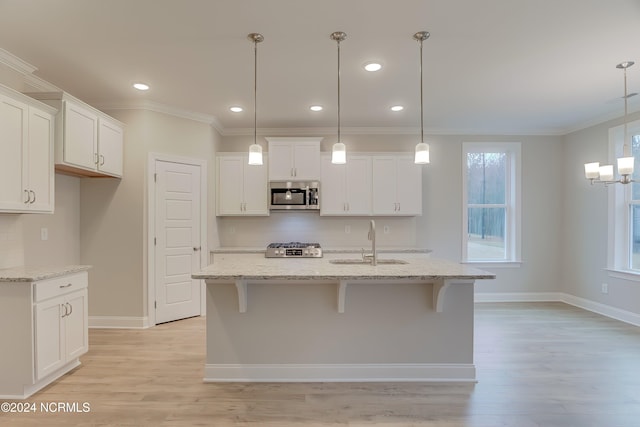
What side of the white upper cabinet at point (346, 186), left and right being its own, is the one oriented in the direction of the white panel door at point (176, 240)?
right

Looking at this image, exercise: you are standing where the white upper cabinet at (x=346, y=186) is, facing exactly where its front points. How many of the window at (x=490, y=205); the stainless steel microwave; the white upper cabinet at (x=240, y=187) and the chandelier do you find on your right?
2

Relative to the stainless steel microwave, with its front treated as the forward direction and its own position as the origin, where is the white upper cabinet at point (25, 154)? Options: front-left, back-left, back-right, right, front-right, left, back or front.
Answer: front-right

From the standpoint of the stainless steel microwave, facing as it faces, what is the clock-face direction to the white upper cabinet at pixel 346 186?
The white upper cabinet is roughly at 9 o'clock from the stainless steel microwave.

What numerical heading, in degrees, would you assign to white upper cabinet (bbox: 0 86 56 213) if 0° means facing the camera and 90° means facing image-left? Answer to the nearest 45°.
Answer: approximately 315°

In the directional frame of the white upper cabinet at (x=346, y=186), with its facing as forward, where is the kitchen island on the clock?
The kitchen island is roughly at 12 o'clock from the white upper cabinet.

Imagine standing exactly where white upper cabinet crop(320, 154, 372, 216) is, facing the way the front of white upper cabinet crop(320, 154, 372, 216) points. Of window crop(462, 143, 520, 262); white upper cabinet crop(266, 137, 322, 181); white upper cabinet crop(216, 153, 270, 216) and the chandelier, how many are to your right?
2

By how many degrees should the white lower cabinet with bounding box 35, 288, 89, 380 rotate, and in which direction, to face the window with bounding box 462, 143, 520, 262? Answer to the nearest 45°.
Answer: approximately 45° to its left

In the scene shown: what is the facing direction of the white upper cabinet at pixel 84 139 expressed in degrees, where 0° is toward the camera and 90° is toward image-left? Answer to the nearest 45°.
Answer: approximately 315°

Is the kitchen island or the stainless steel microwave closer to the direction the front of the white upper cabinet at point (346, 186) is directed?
the kitchen island
